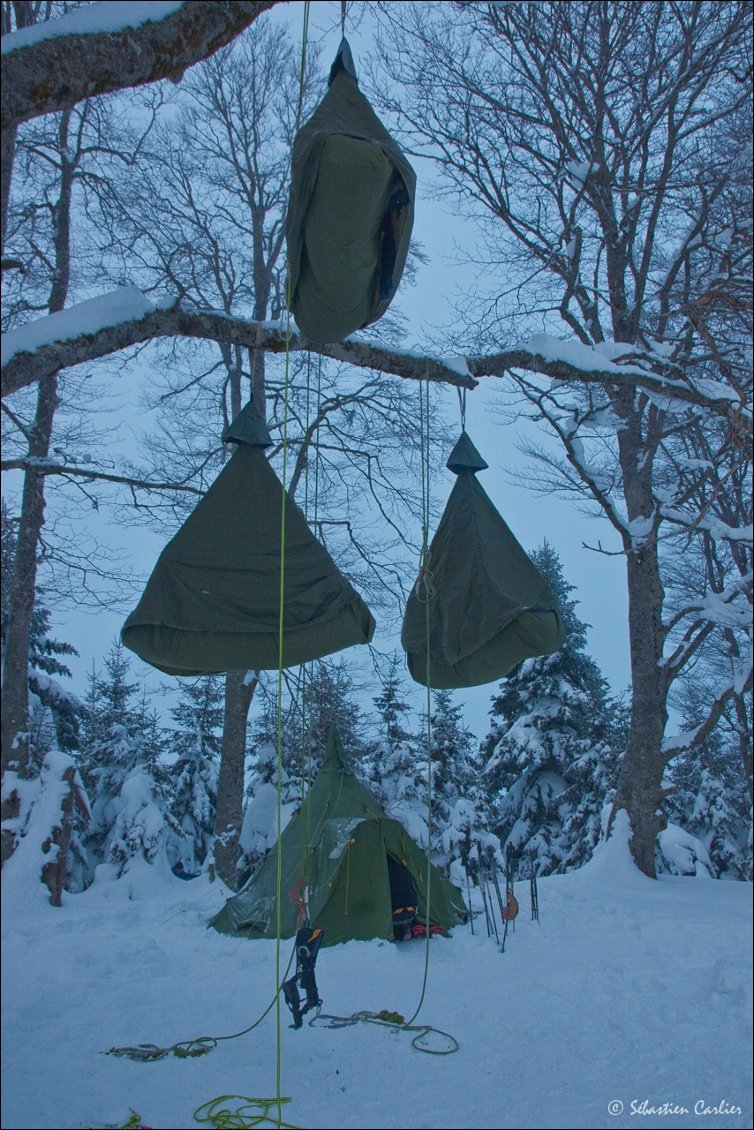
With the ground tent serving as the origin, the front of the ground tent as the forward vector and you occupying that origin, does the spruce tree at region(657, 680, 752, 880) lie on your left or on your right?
on your left

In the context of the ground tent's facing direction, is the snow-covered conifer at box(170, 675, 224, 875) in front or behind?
behind

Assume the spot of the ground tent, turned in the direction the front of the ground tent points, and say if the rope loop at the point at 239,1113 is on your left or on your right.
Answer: on your right

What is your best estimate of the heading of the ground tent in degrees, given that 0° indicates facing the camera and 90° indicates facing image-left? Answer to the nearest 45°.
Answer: approximately 315°

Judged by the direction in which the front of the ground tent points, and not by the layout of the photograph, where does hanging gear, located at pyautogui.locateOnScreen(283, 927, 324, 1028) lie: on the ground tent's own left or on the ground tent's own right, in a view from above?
on the ground tent's own right

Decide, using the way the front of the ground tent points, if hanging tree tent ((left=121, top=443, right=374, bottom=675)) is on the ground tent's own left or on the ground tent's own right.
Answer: on the ground tent's own right

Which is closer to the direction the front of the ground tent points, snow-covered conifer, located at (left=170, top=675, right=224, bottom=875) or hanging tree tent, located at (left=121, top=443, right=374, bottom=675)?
the hanging tree tent

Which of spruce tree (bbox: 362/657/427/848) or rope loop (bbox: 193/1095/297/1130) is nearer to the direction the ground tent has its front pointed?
the rope loop

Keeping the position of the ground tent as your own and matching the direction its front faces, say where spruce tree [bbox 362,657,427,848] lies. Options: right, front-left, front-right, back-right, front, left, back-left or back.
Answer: back-left

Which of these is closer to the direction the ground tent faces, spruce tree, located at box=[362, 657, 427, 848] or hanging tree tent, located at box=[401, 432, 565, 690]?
the hanging tree tent

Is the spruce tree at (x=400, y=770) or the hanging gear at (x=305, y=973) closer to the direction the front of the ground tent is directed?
the hanging gear

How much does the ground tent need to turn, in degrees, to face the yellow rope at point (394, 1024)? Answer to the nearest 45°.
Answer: approximately 45° to its right
